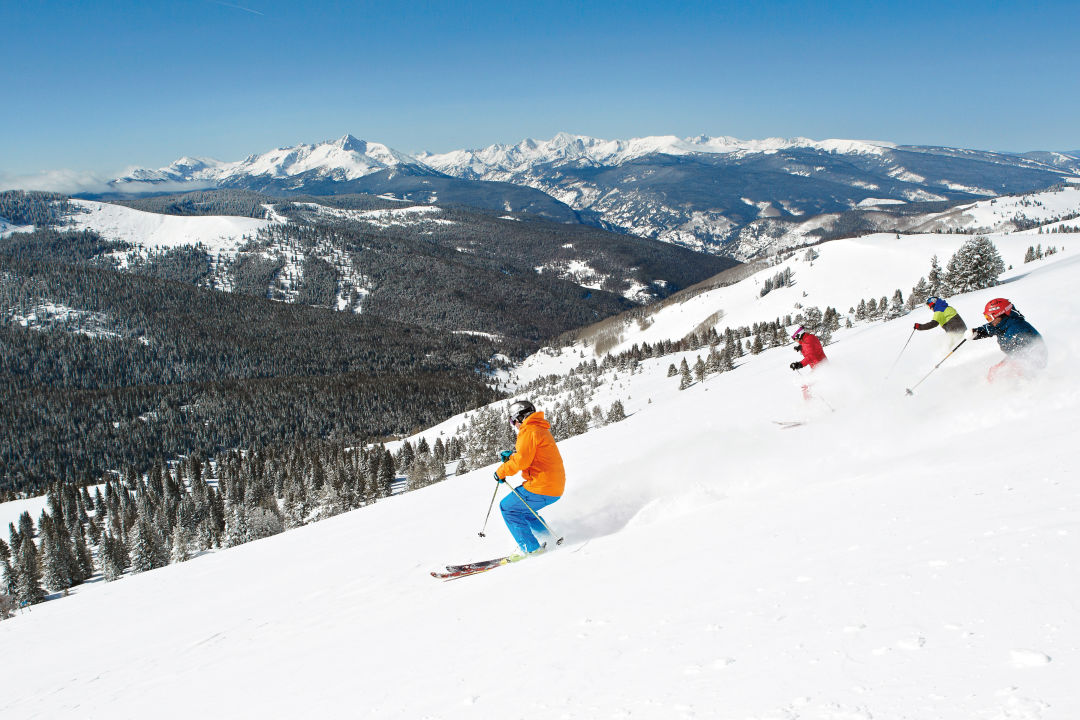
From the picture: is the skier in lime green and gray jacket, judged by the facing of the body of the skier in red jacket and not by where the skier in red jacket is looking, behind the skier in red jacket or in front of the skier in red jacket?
behind

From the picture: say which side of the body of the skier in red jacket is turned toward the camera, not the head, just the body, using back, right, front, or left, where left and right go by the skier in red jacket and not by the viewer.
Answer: left

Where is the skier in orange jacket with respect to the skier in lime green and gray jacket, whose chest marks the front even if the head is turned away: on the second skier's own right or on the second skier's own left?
on the second skier's own left

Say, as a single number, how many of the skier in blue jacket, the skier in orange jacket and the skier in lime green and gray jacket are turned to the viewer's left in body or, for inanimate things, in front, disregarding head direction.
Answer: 3

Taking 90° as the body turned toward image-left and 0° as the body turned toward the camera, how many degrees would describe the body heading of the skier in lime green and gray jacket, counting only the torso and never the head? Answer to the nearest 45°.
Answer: approximately 90°

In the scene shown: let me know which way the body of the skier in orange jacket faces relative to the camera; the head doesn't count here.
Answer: to the viewer's left

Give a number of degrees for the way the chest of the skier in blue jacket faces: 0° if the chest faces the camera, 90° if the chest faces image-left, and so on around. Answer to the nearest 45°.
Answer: approximately 90°

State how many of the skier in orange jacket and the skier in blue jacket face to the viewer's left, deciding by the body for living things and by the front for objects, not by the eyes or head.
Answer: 2

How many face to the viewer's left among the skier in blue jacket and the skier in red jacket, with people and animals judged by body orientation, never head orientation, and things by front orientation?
2

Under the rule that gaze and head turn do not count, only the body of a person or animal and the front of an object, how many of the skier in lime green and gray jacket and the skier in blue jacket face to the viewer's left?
2

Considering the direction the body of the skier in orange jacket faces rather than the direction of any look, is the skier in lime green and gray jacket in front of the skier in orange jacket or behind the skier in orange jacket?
behind

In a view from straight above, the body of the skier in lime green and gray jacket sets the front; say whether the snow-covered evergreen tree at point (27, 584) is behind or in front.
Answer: in front
